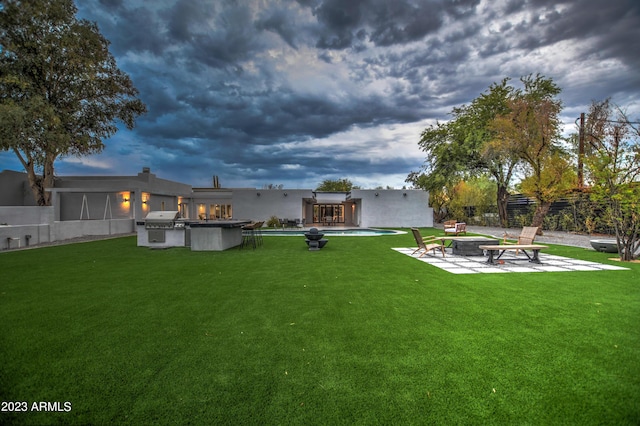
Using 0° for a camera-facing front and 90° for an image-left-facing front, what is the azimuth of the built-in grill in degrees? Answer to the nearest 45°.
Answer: approximately 0°

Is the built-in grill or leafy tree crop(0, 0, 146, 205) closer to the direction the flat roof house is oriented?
the built-in grill

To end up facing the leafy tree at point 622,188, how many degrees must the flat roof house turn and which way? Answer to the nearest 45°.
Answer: approximately 45° to its left

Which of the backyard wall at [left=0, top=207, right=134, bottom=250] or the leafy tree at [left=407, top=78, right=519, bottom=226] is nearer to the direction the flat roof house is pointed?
the backyard wall

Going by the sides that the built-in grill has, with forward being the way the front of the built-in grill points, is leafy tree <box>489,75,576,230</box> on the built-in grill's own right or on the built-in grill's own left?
on the built-in grill's own left

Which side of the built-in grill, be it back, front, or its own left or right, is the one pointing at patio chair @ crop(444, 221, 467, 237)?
left

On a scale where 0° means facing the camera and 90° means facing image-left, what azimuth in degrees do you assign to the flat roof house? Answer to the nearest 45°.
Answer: approximately 0°

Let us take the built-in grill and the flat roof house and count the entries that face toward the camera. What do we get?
2
